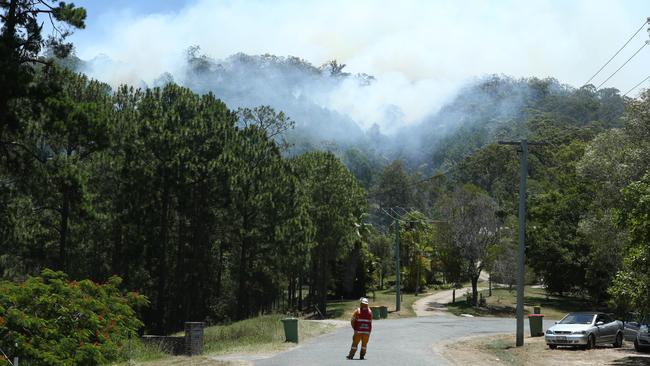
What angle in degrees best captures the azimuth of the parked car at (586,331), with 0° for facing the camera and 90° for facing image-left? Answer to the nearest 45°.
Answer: approximately 45°

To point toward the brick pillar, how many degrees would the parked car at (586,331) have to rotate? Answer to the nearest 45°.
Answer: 0° — it already faces it

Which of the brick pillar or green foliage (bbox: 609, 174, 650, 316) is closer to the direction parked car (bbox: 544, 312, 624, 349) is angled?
the brick pillar

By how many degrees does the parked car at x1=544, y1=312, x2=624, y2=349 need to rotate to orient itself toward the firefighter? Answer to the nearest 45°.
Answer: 0° — it already faces them

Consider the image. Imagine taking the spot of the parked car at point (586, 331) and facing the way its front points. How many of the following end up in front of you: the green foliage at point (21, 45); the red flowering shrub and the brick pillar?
3

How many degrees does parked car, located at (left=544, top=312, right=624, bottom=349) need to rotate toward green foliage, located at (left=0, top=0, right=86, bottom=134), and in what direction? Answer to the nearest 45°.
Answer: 0° — it already faces it

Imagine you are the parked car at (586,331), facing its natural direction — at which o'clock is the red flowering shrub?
The red flowering shrub is roughly at 12 o'clock from the parked car.
